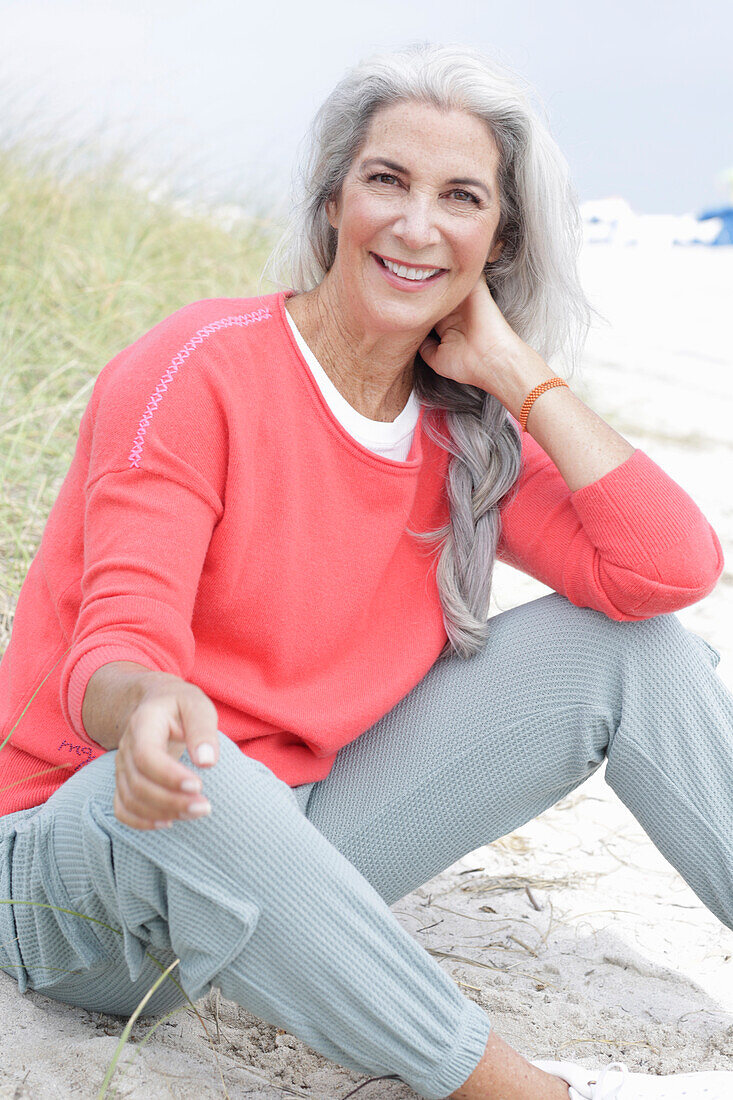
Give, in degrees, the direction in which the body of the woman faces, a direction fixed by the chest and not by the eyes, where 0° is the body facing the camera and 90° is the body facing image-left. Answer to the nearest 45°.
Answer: approximately 315°

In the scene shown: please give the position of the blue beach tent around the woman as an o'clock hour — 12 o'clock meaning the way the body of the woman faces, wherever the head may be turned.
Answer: The blue beach tent is roughly at 8 o'clock from the woman.
